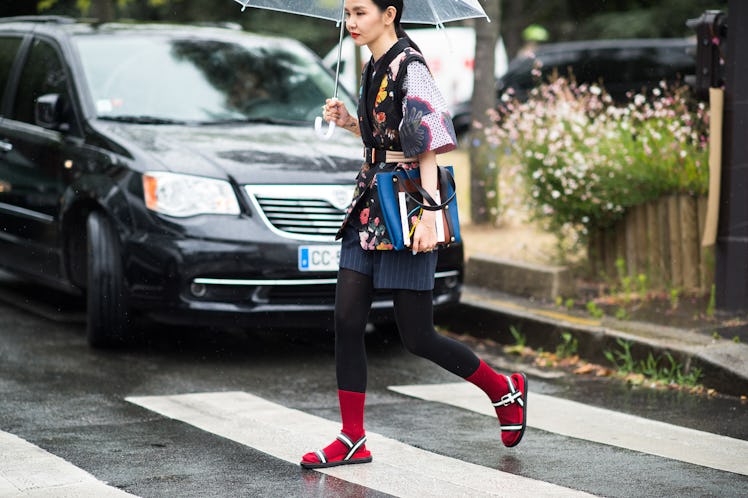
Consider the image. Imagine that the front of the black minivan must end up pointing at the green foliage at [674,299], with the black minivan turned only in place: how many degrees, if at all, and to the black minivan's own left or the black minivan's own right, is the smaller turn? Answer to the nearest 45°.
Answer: approximately 45° to the black minivan's own left

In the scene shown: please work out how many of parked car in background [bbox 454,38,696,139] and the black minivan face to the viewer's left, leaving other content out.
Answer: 1

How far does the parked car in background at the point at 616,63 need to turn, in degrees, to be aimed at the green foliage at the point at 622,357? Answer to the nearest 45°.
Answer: approximately 90° to its left

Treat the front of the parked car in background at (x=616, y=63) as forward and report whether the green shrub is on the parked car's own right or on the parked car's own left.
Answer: on the parked car's own left

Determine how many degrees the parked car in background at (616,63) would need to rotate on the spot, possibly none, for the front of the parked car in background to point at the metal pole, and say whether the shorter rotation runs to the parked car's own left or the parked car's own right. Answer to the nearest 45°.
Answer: approximately 90° to the parked car's own left

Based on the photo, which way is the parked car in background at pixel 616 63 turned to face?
to the viewer's left

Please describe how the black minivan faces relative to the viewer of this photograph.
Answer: facing the viewer and to the right of the viewer

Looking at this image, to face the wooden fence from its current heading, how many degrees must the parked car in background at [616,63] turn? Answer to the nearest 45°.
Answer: approximately 90° to its left

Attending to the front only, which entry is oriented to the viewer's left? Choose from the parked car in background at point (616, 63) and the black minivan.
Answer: the parked car in background

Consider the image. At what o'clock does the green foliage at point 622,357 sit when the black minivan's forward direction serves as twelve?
The green foliage is roughly at 11 o'clock from the black minivan.

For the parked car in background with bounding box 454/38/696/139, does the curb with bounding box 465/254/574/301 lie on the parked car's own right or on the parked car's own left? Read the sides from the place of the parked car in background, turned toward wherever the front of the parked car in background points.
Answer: on the parked car's own left

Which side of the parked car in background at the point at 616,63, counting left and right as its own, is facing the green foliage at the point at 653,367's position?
left
